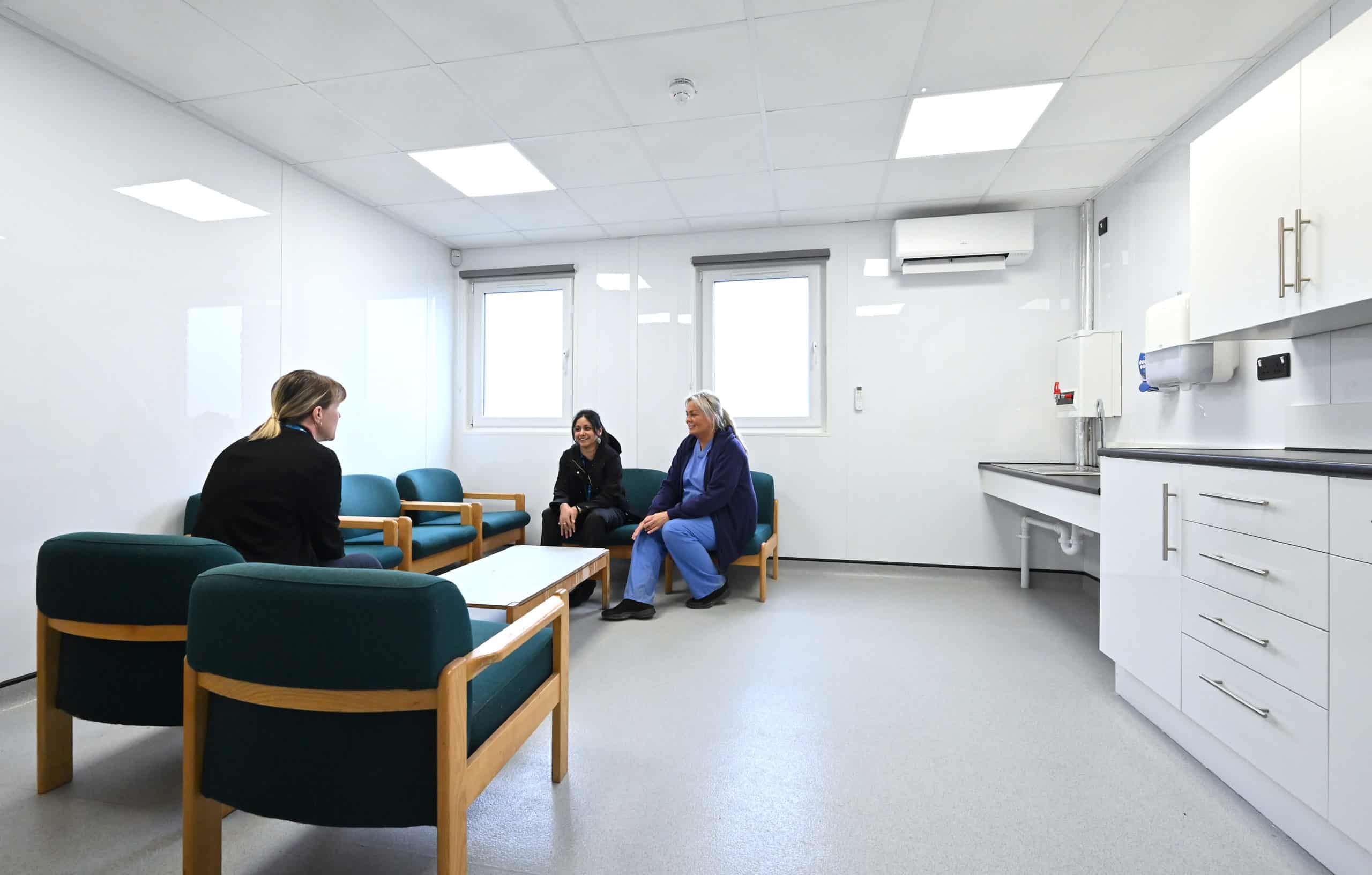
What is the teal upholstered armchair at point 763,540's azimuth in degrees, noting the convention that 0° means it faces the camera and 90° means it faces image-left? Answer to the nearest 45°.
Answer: approximately 45°

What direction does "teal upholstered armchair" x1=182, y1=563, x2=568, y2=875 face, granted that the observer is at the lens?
facing away from the viewer and to the right of the viewer

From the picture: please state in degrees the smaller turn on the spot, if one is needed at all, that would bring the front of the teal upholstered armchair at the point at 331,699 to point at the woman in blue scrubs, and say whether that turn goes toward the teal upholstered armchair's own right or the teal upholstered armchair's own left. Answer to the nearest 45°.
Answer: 0° — it already faces them

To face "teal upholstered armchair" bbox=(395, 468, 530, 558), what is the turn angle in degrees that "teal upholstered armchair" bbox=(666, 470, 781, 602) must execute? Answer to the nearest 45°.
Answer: approximately 45° to its right

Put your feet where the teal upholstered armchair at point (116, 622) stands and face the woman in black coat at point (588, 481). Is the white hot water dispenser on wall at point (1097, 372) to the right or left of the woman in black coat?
right

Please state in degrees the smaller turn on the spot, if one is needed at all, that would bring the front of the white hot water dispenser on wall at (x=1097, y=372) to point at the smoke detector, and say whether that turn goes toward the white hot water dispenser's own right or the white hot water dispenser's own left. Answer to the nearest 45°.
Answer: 0° — it already faces it

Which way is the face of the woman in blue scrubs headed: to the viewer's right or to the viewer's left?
to the viewer's left

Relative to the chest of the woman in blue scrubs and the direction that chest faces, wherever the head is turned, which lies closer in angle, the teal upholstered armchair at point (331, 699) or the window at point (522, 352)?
the teal upholstered armchair

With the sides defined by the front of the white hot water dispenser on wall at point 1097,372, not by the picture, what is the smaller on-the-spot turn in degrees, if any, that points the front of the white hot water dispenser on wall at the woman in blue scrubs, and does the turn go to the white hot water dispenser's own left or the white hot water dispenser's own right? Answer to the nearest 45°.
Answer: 0° — it already faces them
